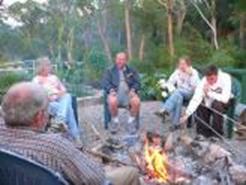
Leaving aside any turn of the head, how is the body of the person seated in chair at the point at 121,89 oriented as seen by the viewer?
toward the camera

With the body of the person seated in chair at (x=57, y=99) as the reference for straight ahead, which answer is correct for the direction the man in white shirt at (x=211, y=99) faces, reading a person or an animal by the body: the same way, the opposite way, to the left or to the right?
to the right

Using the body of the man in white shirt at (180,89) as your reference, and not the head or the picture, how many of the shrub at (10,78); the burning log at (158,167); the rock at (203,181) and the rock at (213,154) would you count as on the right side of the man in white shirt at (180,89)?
1

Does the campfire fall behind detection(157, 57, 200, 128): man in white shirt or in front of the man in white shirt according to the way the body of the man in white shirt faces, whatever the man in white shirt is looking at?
in front

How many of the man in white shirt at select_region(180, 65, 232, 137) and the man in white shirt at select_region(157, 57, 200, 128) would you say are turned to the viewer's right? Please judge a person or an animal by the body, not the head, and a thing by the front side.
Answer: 0

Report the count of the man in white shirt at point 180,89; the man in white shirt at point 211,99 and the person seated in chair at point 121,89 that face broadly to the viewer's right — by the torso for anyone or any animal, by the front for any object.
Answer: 0

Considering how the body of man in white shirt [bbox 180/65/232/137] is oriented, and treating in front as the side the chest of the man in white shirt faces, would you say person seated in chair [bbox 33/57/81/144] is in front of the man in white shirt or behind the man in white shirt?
in front

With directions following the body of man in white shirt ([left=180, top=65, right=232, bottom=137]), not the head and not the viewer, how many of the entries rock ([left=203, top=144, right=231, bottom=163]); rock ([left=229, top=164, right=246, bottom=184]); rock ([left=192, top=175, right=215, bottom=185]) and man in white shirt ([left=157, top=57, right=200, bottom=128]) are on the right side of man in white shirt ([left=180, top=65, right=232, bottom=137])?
1

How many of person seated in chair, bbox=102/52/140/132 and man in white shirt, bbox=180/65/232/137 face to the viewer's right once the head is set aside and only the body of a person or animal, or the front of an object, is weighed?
0

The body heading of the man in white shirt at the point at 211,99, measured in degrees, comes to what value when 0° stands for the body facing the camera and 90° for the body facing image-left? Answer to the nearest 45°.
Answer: approximately 45°

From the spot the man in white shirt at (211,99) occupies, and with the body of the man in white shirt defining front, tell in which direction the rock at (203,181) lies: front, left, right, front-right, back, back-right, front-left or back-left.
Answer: front-left

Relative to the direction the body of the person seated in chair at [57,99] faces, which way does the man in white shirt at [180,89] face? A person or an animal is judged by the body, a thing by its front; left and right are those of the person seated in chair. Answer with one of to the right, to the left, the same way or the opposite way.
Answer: to the right

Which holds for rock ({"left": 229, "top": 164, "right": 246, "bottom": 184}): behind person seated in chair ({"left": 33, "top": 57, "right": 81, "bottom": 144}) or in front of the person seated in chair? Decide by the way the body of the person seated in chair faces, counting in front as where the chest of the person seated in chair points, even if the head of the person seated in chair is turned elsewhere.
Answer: in front

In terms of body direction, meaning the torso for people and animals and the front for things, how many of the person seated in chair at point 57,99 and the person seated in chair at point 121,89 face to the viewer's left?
0

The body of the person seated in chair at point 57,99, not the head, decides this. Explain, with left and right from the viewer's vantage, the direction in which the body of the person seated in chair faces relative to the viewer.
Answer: facing the viewer and to the right of the viewer

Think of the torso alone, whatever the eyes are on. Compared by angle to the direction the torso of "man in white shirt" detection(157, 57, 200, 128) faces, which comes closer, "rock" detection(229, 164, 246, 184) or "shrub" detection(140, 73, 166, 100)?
the rock
